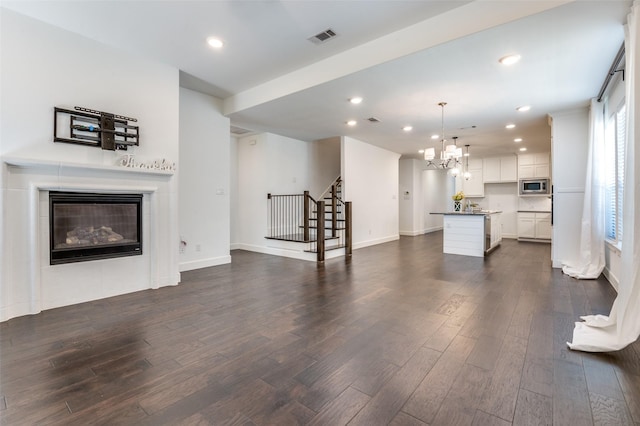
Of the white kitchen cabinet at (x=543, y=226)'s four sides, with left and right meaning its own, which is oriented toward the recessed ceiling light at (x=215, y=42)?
front

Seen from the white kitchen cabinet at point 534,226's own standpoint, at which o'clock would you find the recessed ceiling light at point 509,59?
The recessed ceiling light is roughly at 12 o'clock from the white kitchen cabinet.

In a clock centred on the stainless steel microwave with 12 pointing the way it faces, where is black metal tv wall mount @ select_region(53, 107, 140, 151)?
The black metal tv wall mount is roughly at 1 o'clock from the stainless steel microwave.

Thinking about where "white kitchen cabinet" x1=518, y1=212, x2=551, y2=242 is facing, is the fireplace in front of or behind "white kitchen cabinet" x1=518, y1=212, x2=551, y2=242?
in front

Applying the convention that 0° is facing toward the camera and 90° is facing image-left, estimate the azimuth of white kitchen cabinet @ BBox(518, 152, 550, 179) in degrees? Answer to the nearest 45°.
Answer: approximately 0°

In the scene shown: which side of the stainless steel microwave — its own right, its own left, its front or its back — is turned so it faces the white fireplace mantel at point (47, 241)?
front

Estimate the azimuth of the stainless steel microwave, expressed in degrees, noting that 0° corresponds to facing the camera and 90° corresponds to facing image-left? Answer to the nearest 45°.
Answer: approximately 0°

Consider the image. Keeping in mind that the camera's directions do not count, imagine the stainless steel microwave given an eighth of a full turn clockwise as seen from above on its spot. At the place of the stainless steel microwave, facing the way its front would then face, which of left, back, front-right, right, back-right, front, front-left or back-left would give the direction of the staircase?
front
